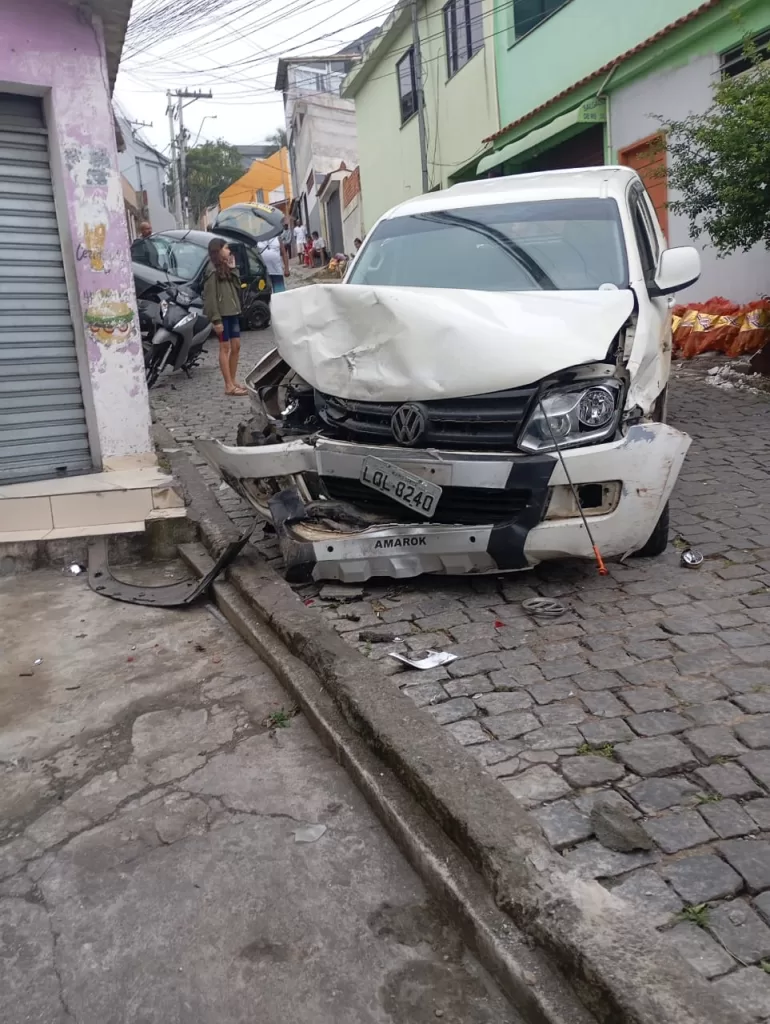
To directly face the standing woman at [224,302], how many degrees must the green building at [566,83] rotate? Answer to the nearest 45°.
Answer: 0° — it already faces them

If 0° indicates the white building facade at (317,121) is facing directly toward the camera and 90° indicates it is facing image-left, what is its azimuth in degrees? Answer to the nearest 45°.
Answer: approximately 45°

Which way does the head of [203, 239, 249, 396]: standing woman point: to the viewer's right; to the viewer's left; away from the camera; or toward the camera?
to the viewer's right

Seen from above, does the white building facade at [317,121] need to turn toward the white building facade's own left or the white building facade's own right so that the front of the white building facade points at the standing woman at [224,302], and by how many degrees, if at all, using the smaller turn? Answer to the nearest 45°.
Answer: approximately 45° to the white building facade's own left

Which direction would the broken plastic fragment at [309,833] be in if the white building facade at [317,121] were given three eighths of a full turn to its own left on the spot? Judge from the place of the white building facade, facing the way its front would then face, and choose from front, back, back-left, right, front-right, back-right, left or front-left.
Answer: right

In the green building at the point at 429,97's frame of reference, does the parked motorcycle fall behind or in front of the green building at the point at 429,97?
in front

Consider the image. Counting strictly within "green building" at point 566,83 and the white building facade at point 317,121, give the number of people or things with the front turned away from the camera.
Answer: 0

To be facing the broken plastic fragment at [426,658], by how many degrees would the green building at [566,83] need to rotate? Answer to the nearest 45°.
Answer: approximately 45° to its left

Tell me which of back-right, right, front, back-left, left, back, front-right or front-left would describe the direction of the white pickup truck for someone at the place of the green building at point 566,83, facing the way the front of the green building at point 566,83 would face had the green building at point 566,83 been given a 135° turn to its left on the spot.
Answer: right

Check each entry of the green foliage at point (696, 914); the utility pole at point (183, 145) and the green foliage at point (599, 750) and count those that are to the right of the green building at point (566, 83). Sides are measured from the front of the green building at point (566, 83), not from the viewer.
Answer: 1

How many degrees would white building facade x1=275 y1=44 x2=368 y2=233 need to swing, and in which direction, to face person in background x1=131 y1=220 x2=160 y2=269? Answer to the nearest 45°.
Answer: approximately 45° to its left

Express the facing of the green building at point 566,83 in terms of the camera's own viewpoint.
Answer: facing the viewer and to the left of the viewer

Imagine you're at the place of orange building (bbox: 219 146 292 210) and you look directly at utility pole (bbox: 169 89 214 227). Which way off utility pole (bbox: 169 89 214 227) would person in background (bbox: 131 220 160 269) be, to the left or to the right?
left

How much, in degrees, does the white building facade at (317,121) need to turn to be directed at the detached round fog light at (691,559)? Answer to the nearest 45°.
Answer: approximately 45° to its left

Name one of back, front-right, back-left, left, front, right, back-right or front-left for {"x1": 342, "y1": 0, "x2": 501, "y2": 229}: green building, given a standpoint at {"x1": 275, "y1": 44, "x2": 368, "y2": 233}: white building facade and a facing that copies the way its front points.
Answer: front-left

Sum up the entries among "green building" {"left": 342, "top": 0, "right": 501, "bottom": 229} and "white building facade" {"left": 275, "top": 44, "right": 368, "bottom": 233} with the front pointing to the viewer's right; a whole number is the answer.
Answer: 0
